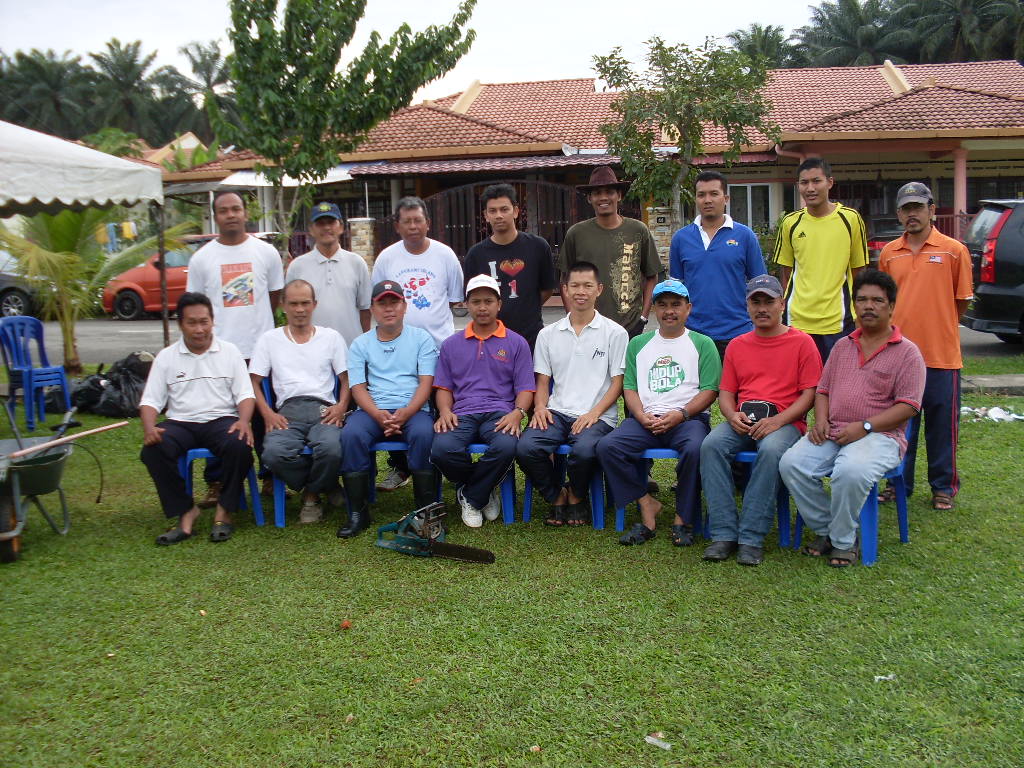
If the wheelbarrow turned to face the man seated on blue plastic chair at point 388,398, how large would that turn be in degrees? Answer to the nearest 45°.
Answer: approximately 135° to its left

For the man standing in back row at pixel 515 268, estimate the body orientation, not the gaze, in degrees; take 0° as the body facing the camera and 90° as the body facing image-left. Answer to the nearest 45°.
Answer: approximately 0°

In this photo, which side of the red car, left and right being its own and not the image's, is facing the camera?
left

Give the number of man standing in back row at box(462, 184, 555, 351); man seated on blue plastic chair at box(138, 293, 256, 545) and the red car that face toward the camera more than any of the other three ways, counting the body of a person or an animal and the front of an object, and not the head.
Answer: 2

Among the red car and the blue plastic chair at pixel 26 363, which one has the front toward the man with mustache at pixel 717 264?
the blue plastic chair

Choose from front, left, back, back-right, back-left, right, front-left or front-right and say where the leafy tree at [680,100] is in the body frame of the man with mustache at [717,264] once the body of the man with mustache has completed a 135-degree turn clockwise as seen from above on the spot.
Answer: front-right

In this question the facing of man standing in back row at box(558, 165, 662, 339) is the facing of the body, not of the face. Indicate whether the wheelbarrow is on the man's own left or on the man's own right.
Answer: on the man's own right

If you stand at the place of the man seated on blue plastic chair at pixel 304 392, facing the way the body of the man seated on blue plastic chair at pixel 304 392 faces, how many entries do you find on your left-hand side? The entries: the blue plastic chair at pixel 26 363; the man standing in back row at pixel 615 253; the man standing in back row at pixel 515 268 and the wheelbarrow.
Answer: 2

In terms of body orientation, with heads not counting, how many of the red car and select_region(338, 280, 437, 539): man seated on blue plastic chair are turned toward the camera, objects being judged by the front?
1

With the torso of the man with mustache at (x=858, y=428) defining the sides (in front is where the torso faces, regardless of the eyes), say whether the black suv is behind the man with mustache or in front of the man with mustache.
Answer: behind
